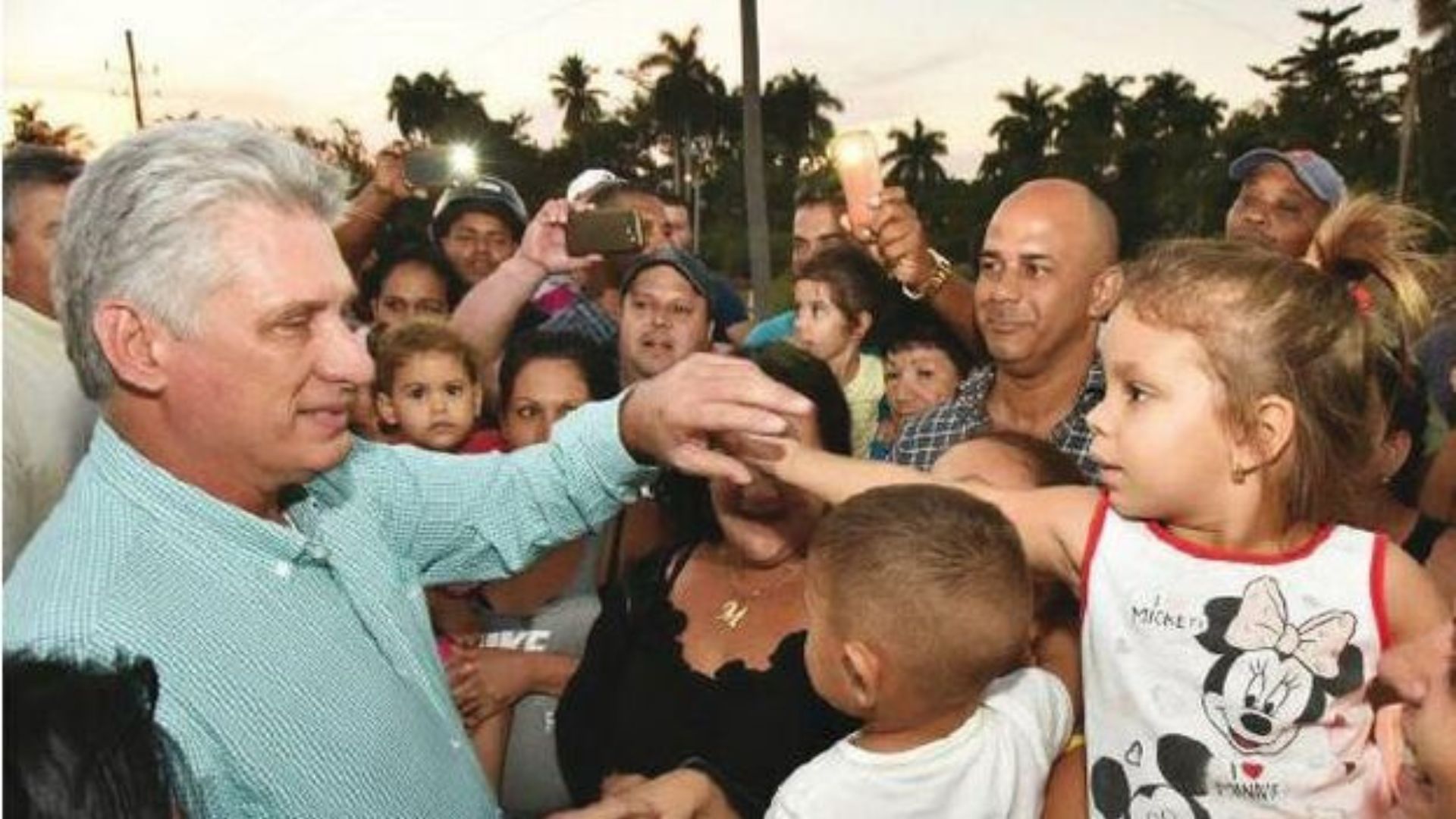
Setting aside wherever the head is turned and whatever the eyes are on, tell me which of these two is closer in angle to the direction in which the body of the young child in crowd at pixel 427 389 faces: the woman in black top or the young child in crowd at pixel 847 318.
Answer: the woman in black top

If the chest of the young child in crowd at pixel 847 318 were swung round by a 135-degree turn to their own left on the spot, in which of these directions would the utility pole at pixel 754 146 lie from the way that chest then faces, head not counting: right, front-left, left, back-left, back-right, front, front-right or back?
left

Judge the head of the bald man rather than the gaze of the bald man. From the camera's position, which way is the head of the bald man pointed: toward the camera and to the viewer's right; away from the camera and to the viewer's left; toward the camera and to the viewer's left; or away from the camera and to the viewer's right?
toward the camera and to the viewer's left

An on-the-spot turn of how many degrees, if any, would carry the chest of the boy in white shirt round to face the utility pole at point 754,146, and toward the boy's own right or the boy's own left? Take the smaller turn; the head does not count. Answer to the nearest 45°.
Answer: approximately 45° to the boy's own right

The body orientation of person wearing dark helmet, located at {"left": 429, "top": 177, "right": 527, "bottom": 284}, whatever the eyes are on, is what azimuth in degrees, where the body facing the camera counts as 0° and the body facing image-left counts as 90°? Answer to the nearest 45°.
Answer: approximately 0°

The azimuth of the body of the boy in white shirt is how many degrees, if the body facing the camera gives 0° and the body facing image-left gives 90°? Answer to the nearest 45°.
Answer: approximately 135°

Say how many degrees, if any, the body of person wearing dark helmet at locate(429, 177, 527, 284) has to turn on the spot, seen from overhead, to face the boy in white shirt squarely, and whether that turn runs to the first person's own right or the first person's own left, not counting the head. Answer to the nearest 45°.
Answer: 0° — they already face them

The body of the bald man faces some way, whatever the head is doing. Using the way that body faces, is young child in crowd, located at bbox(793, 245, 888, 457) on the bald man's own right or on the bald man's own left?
on the bald man's own right

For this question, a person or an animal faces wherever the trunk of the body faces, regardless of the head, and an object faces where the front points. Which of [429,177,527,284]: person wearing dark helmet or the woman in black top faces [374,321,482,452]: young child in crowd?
the person wearing dark helmet

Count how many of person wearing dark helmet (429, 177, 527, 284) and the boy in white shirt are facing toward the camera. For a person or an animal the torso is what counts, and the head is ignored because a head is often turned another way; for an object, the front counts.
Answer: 1

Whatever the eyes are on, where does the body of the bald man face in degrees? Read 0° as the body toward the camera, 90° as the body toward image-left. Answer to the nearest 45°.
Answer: approximately 45°

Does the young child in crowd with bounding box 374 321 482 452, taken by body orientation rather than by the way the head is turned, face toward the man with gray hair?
yes
